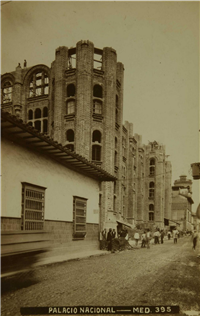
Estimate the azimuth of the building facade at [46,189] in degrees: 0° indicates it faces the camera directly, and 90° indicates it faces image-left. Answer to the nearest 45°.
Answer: approximately 315°
